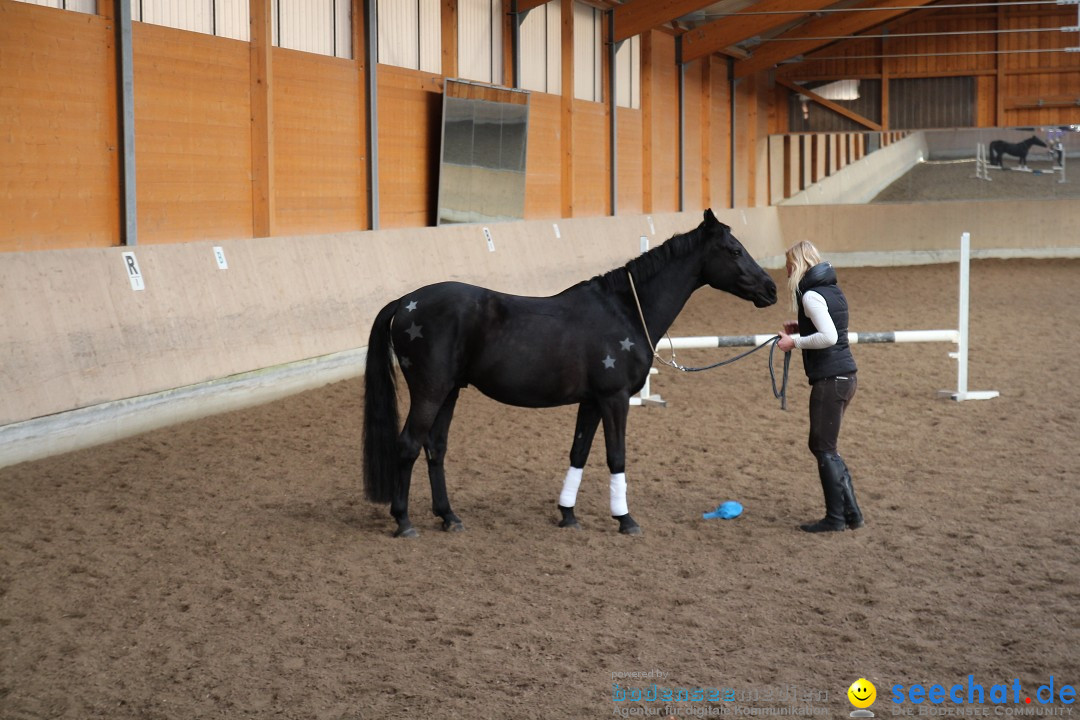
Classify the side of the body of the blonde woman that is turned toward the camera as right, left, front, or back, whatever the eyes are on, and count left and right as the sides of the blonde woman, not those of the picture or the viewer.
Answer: left

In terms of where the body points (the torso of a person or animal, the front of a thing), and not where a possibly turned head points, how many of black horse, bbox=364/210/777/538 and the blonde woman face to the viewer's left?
1

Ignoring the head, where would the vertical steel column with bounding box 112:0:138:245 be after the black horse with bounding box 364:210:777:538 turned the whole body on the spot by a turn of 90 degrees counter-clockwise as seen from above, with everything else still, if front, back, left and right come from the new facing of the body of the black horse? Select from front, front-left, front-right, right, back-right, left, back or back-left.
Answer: front-left

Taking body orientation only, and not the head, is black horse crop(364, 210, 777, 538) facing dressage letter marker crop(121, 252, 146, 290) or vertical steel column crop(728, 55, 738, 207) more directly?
the vertical steel column

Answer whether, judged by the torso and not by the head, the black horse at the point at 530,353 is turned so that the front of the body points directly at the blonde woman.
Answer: yes

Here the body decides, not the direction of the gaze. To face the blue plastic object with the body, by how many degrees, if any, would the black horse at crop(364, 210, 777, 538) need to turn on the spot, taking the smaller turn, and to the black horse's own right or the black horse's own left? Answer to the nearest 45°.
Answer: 0° — it already faces it

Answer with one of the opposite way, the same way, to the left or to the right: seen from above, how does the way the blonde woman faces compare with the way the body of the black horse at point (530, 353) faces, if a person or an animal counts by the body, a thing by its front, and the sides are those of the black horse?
the opposite way

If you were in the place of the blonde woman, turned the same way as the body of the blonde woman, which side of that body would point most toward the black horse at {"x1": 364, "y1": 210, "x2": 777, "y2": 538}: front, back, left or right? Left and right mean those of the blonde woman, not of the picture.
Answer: front

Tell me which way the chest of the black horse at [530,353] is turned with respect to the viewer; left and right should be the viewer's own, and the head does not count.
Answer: facing to the right of the viewer

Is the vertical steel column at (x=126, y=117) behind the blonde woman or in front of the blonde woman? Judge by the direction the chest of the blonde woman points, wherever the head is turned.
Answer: in front

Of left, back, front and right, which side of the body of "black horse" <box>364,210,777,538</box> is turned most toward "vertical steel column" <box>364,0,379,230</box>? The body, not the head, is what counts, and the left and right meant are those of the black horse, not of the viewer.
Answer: left

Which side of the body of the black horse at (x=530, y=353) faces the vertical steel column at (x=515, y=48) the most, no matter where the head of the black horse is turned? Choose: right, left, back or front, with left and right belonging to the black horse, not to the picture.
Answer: left

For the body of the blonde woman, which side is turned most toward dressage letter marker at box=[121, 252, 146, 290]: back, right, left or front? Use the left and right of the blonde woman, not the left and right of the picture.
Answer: front

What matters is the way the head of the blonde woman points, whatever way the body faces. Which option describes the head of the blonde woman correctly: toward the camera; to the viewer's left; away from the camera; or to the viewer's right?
to the viewer's left

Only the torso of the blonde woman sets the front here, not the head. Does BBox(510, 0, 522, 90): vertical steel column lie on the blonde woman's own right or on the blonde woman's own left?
on the blonde woman's own right
